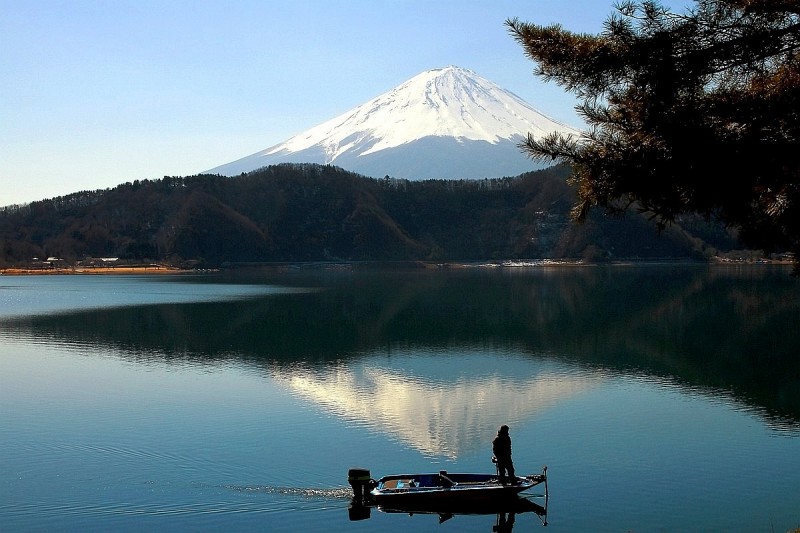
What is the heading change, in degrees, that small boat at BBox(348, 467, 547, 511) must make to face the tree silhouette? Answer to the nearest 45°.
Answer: approximately 45° to its right

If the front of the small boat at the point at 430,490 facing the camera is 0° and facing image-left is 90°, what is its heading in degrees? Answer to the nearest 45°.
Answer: approximately 270°
